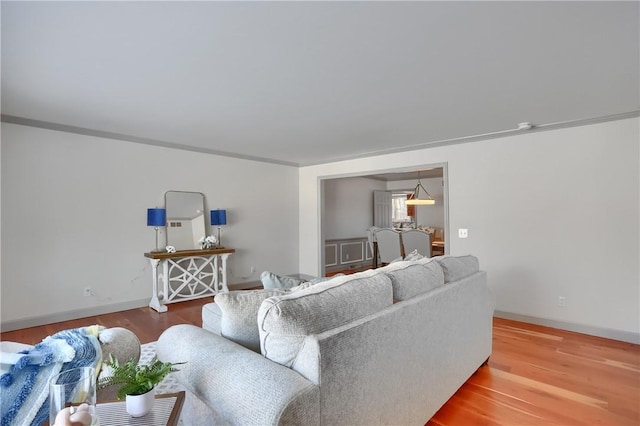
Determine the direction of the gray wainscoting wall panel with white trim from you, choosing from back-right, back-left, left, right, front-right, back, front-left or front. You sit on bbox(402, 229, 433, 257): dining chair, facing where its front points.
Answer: left

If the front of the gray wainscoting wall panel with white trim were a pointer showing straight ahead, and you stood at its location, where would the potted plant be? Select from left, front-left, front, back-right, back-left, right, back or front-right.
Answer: front-right

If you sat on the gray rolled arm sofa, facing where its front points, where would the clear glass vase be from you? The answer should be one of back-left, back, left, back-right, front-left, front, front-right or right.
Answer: left

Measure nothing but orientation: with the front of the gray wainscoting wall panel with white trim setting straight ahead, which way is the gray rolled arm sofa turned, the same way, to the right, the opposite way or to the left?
the opposite way

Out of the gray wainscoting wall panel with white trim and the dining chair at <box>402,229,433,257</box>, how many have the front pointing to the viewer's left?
0

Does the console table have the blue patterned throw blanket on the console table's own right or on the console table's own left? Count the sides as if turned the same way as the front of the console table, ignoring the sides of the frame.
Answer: on the console table's own right

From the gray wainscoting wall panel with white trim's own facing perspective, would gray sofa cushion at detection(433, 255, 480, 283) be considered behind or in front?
in front

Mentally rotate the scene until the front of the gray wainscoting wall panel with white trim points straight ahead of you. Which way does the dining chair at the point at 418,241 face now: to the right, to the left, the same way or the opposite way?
to the left

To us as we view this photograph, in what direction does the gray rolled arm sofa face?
facing away from the viewer and to the left of the viewer

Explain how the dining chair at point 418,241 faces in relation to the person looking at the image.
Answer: facing away from the viewer and to the right of the viewer

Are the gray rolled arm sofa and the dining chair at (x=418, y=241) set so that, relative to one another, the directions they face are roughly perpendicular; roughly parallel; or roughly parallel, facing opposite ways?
roughly perpendicular

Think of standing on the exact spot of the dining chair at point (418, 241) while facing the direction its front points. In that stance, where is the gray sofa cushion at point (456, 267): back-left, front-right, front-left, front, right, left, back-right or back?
back-right

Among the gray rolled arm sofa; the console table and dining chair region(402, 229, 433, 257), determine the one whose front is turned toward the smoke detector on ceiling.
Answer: the console table

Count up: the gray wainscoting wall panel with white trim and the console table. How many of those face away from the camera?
0
